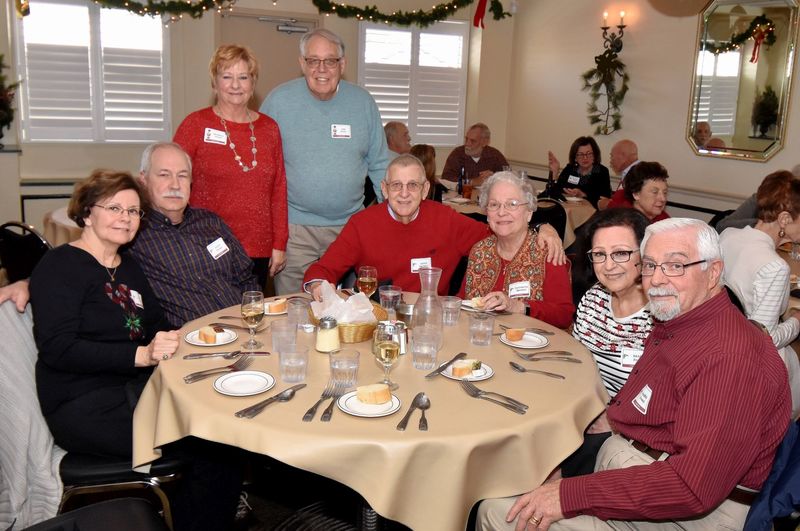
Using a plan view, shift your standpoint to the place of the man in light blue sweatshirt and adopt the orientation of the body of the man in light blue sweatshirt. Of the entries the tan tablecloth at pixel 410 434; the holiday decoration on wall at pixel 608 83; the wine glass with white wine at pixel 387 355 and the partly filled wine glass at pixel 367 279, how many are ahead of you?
3

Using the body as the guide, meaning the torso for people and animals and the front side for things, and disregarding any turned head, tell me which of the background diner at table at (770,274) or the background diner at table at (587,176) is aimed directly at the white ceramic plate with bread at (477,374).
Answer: the background diner at table at (587,176)

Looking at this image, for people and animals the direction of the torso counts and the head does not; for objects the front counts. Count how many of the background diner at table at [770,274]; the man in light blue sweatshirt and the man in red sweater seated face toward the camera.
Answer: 2

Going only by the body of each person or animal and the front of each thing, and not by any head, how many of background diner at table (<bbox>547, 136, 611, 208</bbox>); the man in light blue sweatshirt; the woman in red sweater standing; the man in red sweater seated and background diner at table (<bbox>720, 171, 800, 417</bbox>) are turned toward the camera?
4

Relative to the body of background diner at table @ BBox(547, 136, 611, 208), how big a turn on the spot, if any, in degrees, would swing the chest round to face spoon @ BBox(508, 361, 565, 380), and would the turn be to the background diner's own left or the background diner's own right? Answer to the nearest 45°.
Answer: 0° — they already face it
